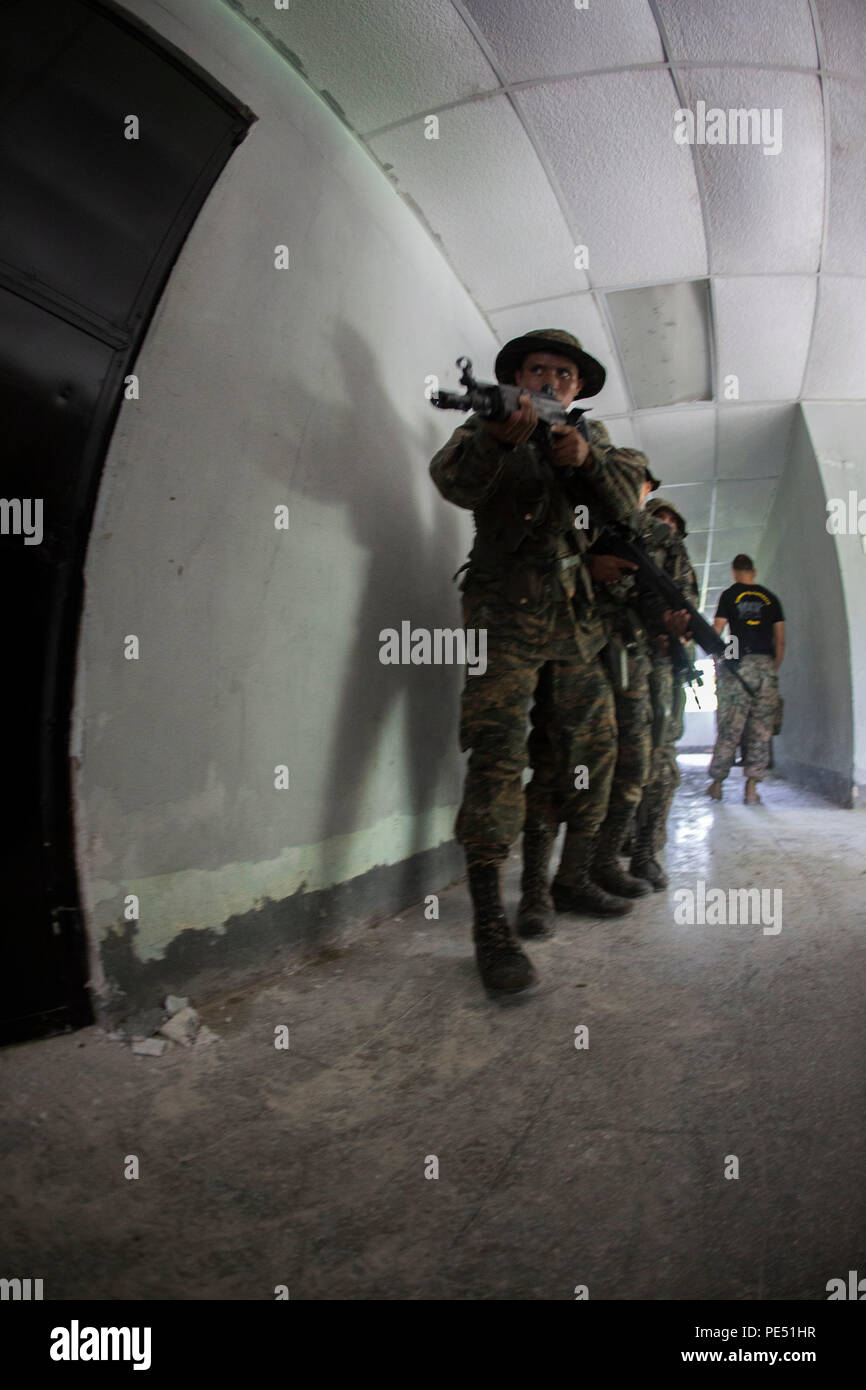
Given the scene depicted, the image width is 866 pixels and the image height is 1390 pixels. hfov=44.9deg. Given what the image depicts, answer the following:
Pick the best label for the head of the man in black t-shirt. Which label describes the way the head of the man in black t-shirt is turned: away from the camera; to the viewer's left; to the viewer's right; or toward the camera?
away from the camera

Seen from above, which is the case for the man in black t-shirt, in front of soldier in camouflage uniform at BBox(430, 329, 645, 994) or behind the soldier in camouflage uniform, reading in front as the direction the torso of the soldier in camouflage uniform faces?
behind

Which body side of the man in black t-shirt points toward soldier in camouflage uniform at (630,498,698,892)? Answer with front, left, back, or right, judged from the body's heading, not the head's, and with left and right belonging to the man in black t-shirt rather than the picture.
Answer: back

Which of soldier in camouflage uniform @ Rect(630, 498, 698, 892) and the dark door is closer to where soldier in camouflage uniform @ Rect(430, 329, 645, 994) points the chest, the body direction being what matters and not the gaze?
the dark door

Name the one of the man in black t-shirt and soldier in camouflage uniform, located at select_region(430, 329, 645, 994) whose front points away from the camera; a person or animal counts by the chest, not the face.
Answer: the man in black t-shirt

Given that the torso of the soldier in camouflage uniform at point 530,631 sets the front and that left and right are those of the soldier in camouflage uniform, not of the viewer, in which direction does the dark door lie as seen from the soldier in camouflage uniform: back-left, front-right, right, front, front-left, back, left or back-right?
front-right

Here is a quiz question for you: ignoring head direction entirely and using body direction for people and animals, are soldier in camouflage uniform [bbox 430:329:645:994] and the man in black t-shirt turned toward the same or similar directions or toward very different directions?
very different directions

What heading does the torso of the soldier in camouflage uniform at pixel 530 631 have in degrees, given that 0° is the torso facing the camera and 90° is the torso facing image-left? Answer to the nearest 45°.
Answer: approximately 0°

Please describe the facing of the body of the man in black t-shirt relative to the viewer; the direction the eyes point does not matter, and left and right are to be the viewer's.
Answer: facing away from the viewer

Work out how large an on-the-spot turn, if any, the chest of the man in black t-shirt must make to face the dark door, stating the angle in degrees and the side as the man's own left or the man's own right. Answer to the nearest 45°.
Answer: approximately 180°

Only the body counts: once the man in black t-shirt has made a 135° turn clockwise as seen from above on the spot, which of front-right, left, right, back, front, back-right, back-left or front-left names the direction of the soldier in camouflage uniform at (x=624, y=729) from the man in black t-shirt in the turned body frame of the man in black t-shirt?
front-right

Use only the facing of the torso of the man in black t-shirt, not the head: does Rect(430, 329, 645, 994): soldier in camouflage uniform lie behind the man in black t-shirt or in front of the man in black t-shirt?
behind

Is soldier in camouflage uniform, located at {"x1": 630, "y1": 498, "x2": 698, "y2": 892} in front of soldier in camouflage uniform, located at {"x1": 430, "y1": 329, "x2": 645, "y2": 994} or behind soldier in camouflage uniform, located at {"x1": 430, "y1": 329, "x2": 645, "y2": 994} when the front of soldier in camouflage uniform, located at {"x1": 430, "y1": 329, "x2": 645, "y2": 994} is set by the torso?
behind
